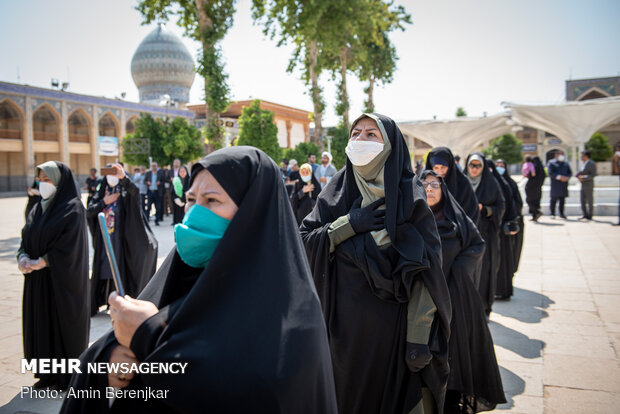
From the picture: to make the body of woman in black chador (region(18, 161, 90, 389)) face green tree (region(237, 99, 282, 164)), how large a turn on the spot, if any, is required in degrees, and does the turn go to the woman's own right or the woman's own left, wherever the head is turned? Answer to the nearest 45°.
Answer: approximately 180°

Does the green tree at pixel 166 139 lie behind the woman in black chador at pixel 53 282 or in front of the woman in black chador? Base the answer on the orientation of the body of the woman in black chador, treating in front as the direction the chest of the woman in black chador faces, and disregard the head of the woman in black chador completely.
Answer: behind

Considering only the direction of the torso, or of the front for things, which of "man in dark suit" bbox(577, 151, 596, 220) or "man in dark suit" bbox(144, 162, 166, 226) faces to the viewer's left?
"man in dark suit" bbox(577, 151, 596, 220)

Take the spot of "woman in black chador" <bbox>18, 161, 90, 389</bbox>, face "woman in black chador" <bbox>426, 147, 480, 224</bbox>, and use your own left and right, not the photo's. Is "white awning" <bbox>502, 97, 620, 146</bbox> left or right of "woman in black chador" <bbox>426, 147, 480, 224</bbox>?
left

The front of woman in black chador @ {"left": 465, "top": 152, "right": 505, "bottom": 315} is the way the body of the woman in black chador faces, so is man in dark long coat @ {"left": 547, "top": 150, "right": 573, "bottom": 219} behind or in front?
behind

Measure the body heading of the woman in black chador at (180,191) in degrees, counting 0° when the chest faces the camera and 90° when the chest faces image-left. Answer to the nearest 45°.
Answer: approximately 45°

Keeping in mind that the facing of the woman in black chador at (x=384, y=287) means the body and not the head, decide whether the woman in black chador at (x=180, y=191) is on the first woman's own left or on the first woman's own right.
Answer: on the first woman's own right

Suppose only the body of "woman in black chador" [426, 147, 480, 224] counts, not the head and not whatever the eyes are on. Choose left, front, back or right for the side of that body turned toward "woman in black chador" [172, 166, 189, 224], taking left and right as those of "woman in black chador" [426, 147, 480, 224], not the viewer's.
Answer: right
